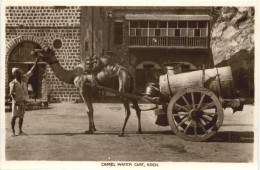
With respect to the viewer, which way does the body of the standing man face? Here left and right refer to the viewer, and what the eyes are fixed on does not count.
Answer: facing the viewer and to the right of the viewer
